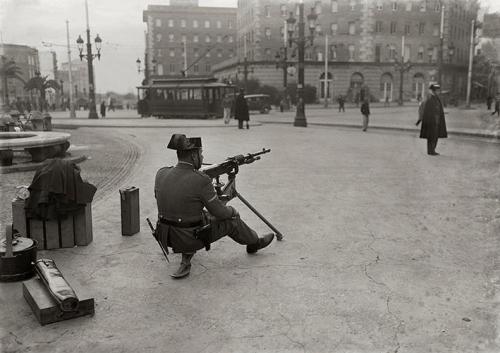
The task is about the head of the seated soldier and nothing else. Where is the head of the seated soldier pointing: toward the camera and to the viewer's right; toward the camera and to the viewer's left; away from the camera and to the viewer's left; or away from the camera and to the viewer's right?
away from the camera and to the viewer's right

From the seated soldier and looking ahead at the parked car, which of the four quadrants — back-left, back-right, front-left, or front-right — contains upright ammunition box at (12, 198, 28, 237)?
front-left

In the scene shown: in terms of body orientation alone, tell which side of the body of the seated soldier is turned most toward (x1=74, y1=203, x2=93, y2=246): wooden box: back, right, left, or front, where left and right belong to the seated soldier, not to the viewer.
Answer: left

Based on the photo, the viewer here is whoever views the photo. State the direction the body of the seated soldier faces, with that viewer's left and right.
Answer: facing away from the viewer and to the right of the viewer

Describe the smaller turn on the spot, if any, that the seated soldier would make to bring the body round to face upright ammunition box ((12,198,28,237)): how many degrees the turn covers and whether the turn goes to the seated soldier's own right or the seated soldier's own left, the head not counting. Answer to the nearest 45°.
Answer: approximately 90° to the seated soldier's own left

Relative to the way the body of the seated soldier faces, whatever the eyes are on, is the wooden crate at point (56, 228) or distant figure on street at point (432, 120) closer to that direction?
the distant figure on street

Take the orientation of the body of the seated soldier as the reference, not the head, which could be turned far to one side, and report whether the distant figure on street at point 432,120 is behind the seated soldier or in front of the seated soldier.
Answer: in front
